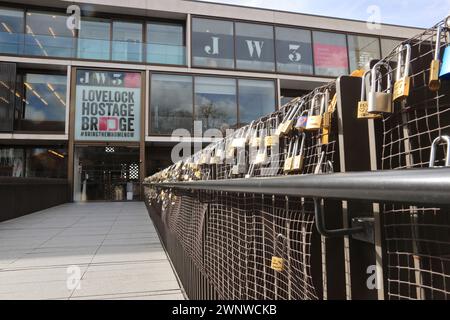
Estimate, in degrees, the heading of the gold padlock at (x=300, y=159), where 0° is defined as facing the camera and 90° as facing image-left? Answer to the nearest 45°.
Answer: approximately 45°
